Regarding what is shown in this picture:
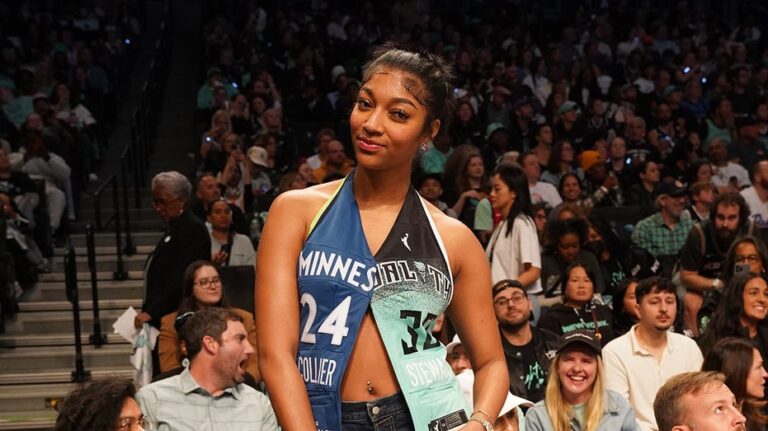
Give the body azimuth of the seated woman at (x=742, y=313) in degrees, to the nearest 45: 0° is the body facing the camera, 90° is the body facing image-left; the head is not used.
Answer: approximately 315°

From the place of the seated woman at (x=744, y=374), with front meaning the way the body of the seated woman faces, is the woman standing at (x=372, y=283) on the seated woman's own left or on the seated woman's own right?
on the seated woman's own right

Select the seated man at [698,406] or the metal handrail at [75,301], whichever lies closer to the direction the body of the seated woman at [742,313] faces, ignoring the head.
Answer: the seated man

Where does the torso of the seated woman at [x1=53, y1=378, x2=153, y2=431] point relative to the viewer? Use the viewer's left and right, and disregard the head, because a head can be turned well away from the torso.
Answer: facing the viewer and to the right of the viewer

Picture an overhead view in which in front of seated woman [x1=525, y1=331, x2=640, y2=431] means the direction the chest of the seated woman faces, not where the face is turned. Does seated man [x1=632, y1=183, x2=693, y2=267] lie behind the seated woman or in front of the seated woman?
behind

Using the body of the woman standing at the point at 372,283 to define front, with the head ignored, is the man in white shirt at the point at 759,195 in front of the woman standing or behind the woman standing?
behind

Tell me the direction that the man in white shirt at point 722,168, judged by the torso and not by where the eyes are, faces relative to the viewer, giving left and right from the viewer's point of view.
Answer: facing the viewer and to the left of the viewer

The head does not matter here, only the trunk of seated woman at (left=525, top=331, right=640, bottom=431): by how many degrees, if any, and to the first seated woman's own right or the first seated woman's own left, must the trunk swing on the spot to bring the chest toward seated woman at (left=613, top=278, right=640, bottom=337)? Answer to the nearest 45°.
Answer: approximately 180°

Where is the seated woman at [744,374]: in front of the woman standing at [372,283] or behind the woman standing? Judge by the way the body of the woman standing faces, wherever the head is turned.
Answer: behind

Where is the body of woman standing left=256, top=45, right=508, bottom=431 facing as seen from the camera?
toward the camera

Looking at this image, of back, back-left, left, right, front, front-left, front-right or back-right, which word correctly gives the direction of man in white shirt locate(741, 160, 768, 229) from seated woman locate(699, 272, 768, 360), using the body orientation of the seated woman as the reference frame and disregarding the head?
back-left

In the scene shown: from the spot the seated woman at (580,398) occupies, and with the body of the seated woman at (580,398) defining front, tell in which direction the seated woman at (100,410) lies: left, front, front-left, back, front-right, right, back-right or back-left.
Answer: front-right
